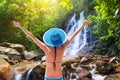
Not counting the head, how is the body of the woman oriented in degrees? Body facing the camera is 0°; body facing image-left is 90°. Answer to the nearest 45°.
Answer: approximately 180°

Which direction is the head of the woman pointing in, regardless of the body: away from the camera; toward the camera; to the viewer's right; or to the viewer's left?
away from the camera
